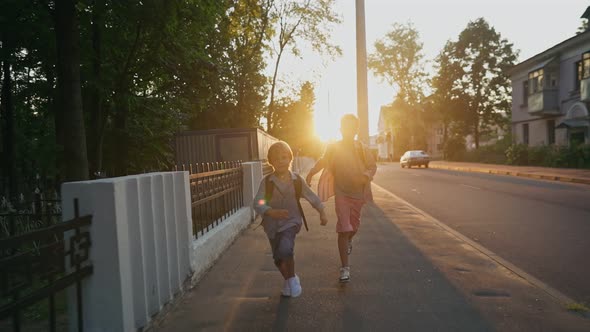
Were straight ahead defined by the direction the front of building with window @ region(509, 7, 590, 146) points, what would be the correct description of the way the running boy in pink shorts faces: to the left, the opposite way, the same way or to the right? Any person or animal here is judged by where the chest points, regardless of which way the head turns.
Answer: to the left

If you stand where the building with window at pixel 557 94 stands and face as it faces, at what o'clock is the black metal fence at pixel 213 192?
The black metal fence is roughly at 11 o'clock from the building with window.

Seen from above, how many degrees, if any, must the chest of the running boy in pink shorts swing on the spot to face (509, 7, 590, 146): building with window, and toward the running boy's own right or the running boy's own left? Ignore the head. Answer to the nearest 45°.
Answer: approximately 135° to the running boy's own left

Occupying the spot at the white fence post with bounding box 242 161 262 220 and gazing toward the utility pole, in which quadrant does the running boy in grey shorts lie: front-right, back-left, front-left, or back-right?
back-right

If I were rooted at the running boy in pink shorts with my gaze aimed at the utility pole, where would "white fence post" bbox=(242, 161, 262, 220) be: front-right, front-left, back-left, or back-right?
front-left

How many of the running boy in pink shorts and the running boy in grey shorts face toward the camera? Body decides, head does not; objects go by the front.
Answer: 2

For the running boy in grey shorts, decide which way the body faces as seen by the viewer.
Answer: toward the camera

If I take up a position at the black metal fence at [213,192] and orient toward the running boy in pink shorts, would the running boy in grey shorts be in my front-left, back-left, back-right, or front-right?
front-right

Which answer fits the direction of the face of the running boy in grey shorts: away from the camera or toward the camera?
toward the camera

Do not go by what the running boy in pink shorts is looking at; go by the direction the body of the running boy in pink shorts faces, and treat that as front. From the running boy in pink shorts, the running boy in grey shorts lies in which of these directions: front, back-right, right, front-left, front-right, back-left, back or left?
front-right

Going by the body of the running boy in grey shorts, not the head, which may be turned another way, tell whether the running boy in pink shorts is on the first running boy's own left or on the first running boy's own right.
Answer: on the first running boy's own left

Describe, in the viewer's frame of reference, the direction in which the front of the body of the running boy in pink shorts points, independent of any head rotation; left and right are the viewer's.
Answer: facing the viewer

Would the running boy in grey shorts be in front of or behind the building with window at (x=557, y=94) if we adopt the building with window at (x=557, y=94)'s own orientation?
in front
